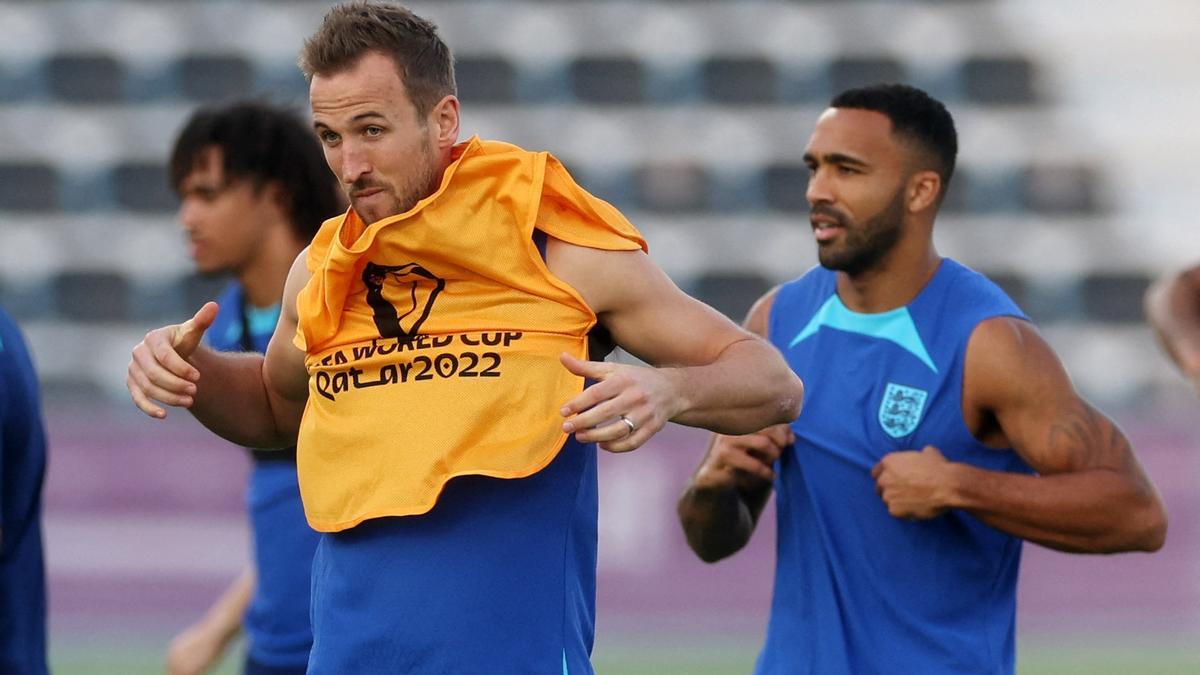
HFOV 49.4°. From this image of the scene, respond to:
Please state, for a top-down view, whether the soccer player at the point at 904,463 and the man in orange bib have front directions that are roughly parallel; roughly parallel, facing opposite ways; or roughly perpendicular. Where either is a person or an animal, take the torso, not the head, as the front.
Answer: roughly parallel

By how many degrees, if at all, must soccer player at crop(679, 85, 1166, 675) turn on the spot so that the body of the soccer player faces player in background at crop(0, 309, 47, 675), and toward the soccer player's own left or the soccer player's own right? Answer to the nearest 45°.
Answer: approximately 45° to the soccer player's own right

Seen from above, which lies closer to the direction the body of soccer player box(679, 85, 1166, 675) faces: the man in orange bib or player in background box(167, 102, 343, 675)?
the man in orange bib

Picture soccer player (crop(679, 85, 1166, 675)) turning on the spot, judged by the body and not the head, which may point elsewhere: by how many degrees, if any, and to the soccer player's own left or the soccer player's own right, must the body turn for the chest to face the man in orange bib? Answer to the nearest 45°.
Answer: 0° — they already face them

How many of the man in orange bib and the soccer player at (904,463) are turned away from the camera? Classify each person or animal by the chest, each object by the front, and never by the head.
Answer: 0

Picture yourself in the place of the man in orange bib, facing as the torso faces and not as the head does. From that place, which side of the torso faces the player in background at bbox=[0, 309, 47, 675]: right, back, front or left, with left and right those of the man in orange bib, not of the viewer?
right

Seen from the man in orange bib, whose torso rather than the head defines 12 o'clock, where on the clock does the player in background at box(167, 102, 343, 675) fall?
The player in background is roughly at 4 o'clock from the man in orange bib.

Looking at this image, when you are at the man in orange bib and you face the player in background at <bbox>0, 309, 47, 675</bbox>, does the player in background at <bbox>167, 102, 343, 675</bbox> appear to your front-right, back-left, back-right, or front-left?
front-right

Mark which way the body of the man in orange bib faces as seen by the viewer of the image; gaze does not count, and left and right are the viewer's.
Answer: facing the viewer and to the left of the viewer

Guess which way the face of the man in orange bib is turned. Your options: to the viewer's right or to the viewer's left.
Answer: to the viewer's left

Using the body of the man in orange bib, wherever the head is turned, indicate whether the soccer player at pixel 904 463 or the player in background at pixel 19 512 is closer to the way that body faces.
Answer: the player in background

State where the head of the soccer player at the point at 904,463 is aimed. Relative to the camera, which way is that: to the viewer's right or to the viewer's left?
to the viewer's left
